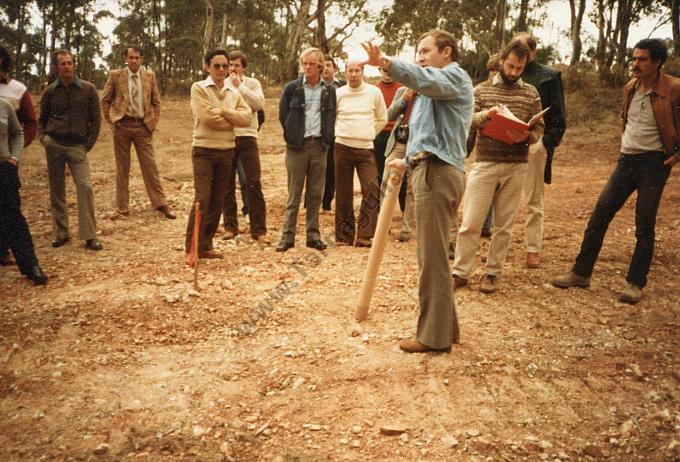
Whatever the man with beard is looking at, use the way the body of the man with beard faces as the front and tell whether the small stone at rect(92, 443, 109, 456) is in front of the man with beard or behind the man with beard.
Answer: in front

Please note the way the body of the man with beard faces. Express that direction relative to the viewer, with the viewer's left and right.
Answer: facing the viewer

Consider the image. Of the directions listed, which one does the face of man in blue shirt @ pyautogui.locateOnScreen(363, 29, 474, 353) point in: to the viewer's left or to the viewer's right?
to the viewer's left

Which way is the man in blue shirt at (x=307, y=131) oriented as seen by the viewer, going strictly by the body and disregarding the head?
toward the camera

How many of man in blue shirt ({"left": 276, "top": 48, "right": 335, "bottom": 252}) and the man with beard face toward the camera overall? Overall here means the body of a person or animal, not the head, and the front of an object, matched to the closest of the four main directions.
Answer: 2

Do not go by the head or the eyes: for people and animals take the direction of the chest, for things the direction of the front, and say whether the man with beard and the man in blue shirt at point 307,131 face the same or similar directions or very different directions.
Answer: same or similar directions

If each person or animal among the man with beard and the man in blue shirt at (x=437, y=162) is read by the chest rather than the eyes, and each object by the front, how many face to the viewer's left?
1

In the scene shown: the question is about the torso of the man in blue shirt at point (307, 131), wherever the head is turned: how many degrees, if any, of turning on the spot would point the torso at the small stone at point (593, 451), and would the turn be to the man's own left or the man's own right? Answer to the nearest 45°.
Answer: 0° — they already face it

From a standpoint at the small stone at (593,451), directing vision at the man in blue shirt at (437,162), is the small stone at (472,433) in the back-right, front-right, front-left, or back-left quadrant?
front-left

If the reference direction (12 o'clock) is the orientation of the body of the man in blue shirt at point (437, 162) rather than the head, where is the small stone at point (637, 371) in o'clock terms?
The small stone is roughly at 6 o'clock from the man in blue shirt.

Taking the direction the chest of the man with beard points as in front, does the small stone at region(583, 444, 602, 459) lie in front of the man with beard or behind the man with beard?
in front

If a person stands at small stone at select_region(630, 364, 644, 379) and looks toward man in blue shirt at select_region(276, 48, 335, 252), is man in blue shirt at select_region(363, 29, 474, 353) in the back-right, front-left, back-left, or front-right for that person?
front-left

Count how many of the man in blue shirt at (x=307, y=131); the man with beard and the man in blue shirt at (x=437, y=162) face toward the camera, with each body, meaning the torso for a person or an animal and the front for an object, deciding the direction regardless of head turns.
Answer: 2

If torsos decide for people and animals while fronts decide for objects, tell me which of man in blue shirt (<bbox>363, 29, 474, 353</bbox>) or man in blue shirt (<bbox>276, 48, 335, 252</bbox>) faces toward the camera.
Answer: man in blue shirt (<bbox>276, 48, 335, 252</bbox>)

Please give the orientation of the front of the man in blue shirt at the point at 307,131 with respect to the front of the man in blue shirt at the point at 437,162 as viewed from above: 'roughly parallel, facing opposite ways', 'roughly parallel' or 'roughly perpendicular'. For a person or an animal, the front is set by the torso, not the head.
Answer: roughly perpendicular
